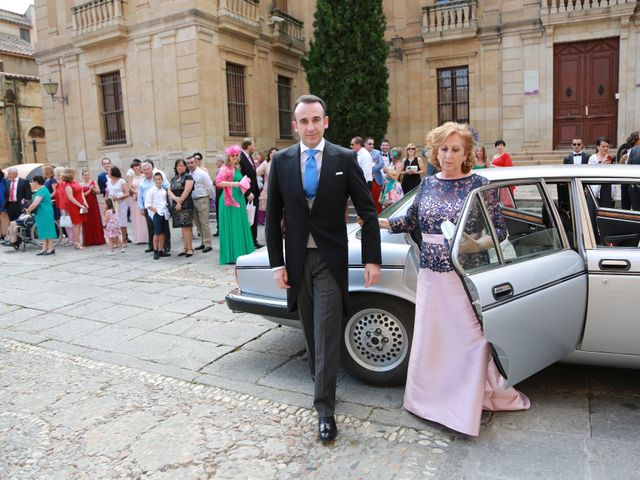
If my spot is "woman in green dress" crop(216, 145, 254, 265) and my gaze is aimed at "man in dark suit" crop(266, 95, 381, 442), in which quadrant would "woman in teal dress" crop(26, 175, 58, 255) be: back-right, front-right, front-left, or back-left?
back-right

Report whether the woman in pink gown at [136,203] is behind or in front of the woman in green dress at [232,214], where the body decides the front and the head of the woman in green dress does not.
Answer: behind

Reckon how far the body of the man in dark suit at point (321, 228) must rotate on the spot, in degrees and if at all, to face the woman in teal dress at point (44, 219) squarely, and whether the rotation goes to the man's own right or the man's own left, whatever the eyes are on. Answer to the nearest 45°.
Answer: approximately 135° to the man's own right

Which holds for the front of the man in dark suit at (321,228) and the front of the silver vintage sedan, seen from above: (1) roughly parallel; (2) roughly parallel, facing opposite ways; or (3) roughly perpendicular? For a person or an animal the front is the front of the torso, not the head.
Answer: roughly perpendicular

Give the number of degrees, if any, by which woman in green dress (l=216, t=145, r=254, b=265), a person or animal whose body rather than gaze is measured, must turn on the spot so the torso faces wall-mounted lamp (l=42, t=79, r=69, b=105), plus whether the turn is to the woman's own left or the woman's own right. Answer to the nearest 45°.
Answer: approximately 180°

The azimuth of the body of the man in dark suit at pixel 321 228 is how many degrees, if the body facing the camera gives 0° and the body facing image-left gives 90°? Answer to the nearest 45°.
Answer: approximately 0°

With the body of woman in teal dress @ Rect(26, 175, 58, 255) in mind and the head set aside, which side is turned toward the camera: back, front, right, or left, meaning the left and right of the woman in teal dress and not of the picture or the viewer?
left

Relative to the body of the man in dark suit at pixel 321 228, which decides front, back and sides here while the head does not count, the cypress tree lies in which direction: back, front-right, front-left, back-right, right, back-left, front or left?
back

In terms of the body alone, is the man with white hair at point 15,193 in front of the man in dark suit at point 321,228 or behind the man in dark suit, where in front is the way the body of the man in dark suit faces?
behind

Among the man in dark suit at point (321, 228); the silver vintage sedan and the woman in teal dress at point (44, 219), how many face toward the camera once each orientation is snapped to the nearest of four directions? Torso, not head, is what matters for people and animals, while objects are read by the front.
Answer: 1

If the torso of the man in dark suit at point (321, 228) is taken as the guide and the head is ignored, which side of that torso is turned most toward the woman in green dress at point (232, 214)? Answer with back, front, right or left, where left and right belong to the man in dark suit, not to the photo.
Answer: back
